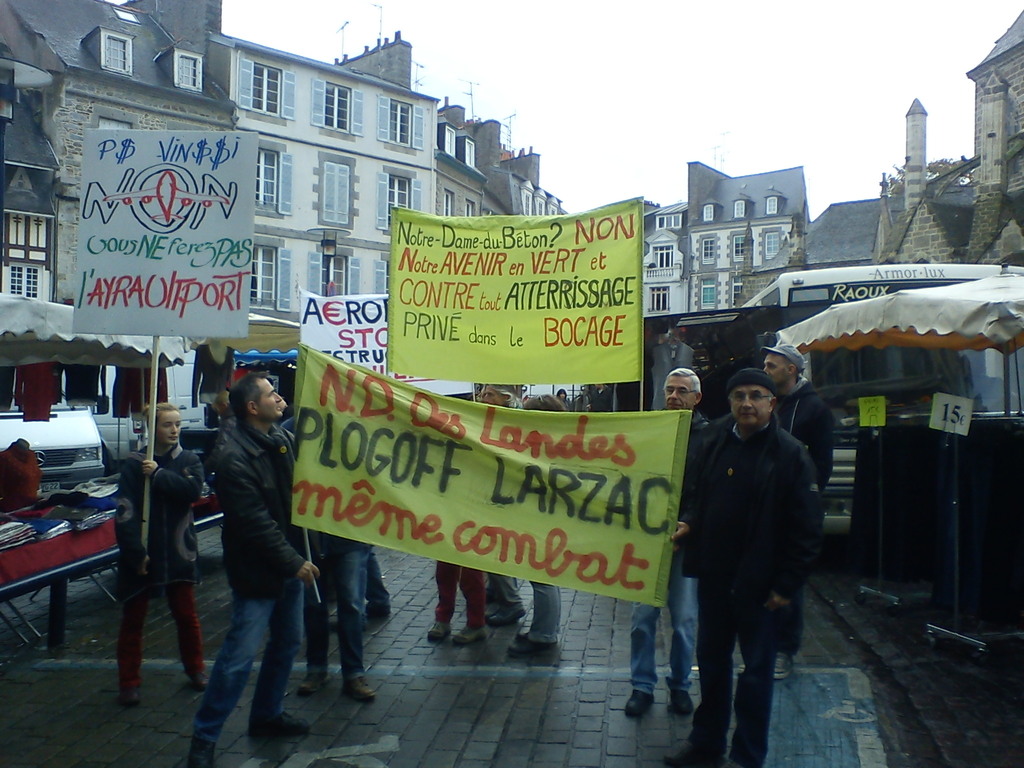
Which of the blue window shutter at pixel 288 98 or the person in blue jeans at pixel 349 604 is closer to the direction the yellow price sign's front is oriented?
the person in blue jeans

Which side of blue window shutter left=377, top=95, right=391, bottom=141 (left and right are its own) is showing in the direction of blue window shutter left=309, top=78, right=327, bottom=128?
right

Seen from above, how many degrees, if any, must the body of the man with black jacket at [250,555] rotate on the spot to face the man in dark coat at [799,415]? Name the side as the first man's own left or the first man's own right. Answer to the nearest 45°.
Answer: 0° — they already face them

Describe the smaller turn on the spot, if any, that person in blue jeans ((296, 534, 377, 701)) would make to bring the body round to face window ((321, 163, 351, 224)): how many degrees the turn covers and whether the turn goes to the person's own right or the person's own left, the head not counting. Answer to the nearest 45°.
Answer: approximately 180°

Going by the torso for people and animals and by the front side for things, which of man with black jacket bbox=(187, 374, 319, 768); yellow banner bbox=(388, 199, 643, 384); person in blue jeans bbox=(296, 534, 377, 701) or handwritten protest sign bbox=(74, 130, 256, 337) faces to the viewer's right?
the man with black jacket

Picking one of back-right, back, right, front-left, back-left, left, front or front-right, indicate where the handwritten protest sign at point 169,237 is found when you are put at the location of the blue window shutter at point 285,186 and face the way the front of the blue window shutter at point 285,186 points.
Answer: front-right

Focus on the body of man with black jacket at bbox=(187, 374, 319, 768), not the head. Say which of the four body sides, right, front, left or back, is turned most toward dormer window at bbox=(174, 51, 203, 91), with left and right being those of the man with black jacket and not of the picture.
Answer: left

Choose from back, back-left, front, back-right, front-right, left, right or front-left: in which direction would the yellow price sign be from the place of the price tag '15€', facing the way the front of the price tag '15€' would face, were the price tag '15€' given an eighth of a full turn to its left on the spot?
back

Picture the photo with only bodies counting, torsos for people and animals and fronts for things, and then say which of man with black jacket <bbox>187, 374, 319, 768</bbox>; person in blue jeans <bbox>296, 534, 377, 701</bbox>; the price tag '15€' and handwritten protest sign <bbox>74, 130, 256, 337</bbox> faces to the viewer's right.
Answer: the man with black jacket

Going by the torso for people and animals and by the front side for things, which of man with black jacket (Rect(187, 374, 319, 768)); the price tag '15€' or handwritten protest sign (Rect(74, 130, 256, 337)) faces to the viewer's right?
the man with black jacket

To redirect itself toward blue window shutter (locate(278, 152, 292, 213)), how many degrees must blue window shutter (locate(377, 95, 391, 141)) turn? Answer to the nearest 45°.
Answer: approximately 90° to its right

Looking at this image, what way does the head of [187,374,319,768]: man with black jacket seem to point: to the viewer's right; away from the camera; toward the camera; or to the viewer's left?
to the viewer's right

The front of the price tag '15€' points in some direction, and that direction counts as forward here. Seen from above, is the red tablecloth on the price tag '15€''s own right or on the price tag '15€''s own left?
on the price tag '15€''s own right

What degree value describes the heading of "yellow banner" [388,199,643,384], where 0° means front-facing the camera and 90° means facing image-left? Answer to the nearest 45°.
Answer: approximately 0°
